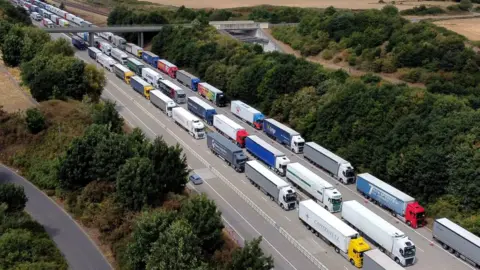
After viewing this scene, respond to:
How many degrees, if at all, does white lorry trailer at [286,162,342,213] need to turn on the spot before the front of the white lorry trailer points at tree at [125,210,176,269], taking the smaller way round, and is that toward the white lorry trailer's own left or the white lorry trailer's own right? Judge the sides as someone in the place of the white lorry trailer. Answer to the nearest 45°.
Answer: approximately 90° to the white lorry trailer's own right

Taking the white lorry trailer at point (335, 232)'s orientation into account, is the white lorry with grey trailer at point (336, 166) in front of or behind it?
behind

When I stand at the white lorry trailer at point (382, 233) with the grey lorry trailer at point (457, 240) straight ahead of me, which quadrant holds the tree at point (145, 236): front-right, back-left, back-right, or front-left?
back-right

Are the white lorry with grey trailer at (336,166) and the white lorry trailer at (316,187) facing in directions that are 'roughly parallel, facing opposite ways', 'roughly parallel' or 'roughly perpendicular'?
roughly parallel

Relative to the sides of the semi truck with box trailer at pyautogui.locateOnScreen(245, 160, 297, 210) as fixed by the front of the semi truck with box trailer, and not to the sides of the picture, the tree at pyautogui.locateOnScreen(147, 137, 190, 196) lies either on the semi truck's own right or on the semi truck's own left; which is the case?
on the semi truck's own right

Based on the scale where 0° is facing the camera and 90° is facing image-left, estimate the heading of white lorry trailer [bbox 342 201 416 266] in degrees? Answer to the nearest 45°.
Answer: approximately 315°

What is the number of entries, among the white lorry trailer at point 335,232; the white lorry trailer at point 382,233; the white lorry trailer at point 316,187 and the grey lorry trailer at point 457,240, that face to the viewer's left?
0

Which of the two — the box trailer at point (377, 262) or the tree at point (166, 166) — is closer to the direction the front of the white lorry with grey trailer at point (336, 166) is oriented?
the box trailer

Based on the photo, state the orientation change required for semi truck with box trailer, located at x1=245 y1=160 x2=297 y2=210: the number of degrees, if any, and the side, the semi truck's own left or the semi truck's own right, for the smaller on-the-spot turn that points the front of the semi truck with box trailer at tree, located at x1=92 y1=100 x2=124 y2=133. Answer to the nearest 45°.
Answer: approximately 135° to the semi truck's own right

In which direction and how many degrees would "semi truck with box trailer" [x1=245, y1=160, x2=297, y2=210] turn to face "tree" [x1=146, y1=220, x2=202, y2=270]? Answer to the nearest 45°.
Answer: approximately 45° to its right

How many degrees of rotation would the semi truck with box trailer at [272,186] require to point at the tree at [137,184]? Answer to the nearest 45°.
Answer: approximately 90° to its right

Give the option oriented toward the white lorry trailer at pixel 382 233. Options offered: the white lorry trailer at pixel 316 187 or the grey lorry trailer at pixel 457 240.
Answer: the white lorry trailer at pixel 316 187

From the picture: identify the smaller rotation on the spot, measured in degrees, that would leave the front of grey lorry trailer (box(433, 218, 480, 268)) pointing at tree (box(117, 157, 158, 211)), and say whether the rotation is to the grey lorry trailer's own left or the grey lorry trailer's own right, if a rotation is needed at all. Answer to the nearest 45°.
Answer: approximately 90° to the grey lorry trailer's own right

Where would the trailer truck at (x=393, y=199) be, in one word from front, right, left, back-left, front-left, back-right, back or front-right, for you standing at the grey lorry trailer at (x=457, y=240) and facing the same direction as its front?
back

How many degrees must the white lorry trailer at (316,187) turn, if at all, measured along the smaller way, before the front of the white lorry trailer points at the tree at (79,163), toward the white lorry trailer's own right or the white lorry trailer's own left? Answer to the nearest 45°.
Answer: approximately 135° to the white lorry trailer's own right

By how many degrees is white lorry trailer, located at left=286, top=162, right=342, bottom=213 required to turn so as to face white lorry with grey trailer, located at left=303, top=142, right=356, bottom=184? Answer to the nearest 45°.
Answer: approximately 135° to its left

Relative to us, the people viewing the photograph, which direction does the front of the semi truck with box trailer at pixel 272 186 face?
facing the viewer and to the right of the viewer

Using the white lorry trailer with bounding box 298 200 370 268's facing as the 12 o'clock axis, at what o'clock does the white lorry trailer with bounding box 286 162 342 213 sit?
the white lorry trailer with bounding box 286 162 342 213 is roughly at 7 o'clock from the white lorry trailer with bounding box 298 200 370 268.
